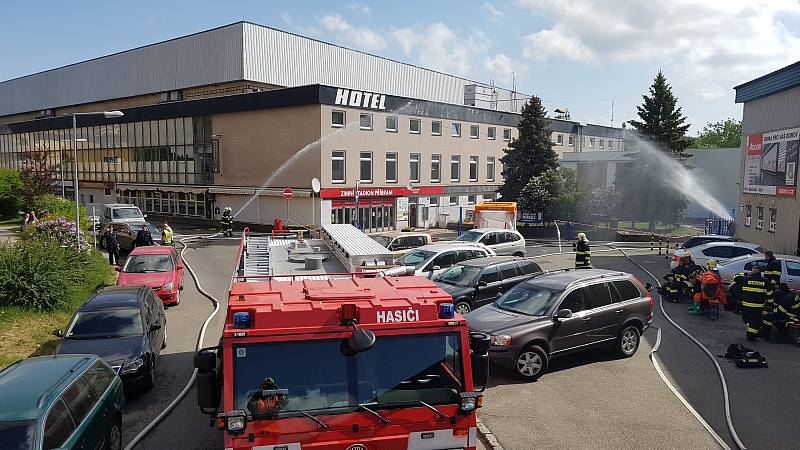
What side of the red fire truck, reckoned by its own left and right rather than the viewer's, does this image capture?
front

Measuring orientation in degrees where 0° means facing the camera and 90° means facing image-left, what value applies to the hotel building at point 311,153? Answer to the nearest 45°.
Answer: approximately 315°

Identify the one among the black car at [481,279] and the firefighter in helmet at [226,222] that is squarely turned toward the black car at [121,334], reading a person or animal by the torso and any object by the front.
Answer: the black car at [481,279]

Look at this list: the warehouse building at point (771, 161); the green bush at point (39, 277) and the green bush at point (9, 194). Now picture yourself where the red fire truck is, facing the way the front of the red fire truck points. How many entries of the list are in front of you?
0

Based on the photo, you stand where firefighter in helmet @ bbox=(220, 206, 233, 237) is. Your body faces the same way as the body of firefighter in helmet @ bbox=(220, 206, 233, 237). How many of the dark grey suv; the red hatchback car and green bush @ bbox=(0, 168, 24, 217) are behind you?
2

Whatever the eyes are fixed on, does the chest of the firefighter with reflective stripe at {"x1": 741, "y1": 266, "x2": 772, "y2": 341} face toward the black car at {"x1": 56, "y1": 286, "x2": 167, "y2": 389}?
no

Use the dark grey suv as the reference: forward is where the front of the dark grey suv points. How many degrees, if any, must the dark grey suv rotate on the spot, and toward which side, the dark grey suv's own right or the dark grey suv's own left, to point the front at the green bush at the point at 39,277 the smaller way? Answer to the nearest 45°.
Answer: approximately 45° to the dark grey suv's own right

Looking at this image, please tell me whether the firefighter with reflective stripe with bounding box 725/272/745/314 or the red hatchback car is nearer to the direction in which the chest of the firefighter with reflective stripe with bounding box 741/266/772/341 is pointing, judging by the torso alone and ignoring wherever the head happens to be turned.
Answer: the firefighter with reflective stripe

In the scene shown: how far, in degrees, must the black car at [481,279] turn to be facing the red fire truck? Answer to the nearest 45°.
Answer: approximately 45° to its left

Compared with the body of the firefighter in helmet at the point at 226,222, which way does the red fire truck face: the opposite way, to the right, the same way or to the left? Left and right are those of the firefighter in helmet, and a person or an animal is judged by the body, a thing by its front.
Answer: to the right

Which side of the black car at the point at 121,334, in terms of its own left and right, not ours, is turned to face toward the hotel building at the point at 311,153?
back

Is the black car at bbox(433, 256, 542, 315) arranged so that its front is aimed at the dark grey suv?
no

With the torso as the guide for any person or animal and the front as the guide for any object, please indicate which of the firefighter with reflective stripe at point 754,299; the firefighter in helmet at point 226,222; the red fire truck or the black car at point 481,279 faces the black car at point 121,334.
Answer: the black car at point 481,279
